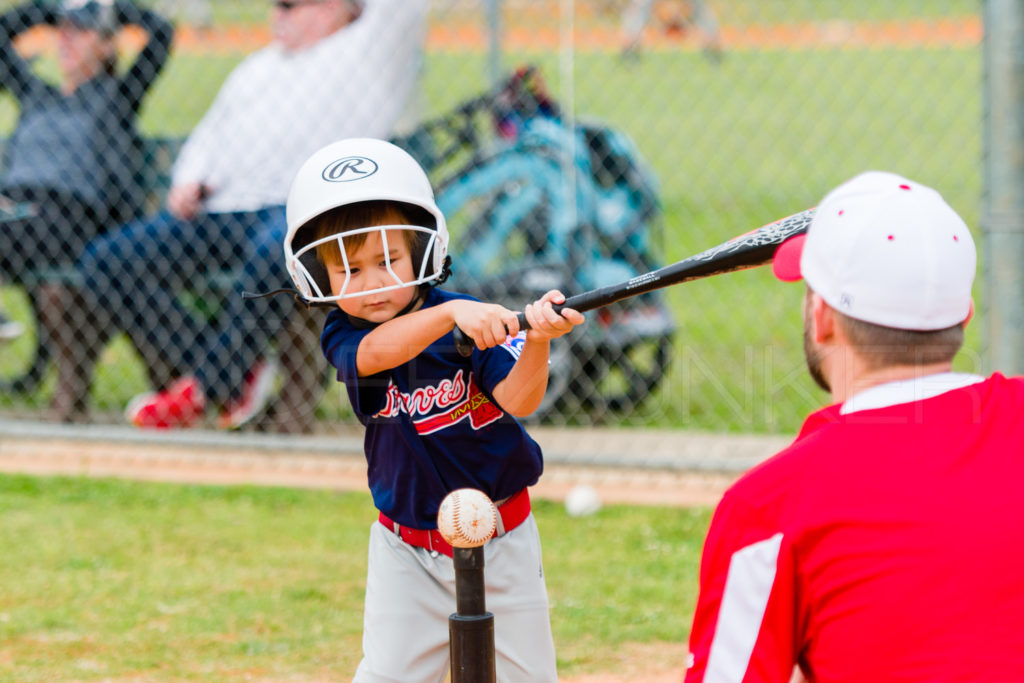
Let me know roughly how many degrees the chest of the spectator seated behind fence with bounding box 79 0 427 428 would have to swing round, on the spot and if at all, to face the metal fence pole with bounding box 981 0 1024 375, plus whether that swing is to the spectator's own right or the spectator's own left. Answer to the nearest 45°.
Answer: approximately 90° to the spectator's own left

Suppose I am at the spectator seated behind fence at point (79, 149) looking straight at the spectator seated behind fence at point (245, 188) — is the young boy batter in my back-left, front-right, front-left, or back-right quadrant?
front-right

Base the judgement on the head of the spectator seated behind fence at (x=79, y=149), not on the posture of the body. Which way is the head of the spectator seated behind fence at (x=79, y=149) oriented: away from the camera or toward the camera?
toward the camera

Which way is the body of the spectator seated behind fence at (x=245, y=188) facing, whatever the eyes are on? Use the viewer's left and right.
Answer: facing the viewer and to the left of the viewer

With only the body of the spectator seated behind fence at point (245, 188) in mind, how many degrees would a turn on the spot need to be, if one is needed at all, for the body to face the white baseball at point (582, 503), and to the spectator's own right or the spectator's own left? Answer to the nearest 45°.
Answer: approximately 90° to the spectator's own left

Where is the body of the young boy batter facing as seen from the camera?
toward the camera

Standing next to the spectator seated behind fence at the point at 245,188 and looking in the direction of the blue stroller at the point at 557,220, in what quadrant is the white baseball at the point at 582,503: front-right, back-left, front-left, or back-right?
front-right

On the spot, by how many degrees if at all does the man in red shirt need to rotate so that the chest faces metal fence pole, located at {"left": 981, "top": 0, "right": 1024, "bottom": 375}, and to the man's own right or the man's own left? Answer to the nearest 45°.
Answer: approximately 45° to the man's own right

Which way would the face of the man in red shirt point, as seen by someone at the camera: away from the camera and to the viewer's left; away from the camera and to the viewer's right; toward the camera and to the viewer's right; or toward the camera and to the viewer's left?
away from the camera and to the viewer's left

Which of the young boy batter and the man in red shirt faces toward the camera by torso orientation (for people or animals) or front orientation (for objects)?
the young boy batter

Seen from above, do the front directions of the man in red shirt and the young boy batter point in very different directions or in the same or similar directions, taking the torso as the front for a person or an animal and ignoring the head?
very different directions

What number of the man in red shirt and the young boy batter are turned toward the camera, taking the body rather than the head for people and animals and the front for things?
1

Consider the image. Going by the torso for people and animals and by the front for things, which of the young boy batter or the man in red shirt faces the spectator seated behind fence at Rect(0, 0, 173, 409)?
the man in red shirt

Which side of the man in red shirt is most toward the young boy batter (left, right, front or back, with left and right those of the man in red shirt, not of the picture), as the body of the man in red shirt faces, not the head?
front
